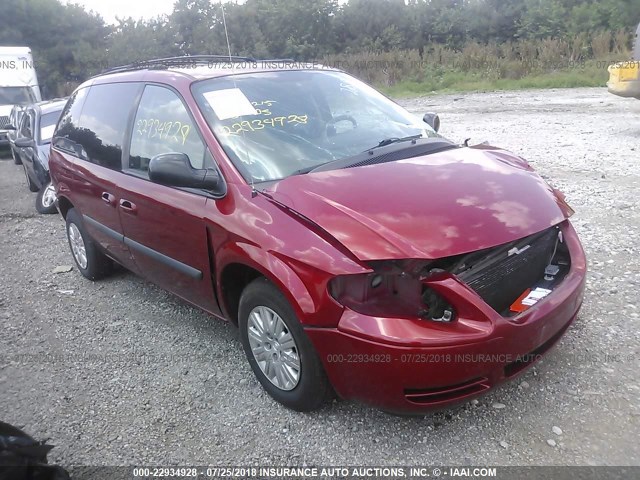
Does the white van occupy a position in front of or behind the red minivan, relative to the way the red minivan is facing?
behind

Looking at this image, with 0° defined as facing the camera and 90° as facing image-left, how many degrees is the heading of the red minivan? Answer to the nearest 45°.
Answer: approximately 315°

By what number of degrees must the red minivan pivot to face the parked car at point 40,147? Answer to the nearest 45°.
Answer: approximately 180°
